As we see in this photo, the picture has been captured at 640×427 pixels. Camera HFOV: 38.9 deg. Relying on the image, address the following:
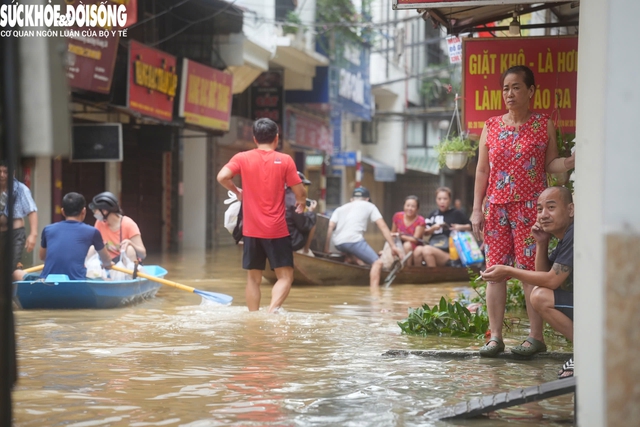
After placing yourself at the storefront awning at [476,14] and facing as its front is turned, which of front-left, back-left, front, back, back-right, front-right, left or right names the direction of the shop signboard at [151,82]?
right

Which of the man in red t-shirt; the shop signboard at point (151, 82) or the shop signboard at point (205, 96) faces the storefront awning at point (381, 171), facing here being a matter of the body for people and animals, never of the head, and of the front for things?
the man in red t-shirt

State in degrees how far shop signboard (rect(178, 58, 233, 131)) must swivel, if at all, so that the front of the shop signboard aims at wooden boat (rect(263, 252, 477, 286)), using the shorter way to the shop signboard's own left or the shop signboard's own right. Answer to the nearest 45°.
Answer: approximately 45° to the shop signboard's own right

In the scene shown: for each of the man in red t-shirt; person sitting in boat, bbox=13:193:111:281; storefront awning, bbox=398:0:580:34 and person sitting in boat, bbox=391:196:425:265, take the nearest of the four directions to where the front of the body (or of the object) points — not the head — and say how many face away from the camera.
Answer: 2

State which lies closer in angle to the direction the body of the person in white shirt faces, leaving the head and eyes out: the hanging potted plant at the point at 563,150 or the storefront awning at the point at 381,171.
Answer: the storefront awning

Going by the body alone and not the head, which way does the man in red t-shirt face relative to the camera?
away from the camera

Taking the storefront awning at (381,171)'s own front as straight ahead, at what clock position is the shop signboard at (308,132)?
The shop signboard is roughly at 2 o'clock from the storefront awning.

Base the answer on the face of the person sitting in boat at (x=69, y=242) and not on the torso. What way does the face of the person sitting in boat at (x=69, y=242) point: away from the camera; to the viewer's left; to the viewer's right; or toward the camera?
away from the camera

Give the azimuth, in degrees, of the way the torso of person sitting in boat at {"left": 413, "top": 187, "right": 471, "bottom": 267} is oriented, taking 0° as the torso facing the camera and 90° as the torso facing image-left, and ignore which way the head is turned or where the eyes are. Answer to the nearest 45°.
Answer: approximately 45°

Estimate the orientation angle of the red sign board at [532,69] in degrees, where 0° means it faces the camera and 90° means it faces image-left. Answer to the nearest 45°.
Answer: approximately 0°
